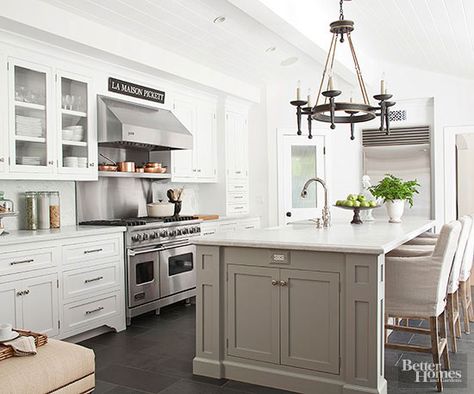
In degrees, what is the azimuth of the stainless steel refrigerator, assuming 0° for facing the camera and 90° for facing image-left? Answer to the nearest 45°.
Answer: approximately 0°

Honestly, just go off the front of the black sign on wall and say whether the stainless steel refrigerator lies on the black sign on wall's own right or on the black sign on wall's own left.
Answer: on the black sign on wall's own left

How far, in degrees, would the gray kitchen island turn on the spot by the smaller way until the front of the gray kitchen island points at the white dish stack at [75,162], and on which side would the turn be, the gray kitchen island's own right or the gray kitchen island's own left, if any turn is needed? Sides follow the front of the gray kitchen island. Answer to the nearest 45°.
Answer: approximately 90° to the gray kitchen island's own right

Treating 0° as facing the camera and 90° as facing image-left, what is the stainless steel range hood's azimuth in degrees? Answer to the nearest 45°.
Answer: approximately 315°

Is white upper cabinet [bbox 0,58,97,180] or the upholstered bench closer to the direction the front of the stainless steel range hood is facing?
the upholstered bench

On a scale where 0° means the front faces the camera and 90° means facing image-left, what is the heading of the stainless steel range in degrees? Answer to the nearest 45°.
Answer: approximately 315°

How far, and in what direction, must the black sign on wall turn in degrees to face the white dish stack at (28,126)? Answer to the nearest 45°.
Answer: approximately 90° to its right

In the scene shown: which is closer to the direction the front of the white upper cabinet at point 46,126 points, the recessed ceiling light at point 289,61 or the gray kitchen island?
the gray kitchen island
